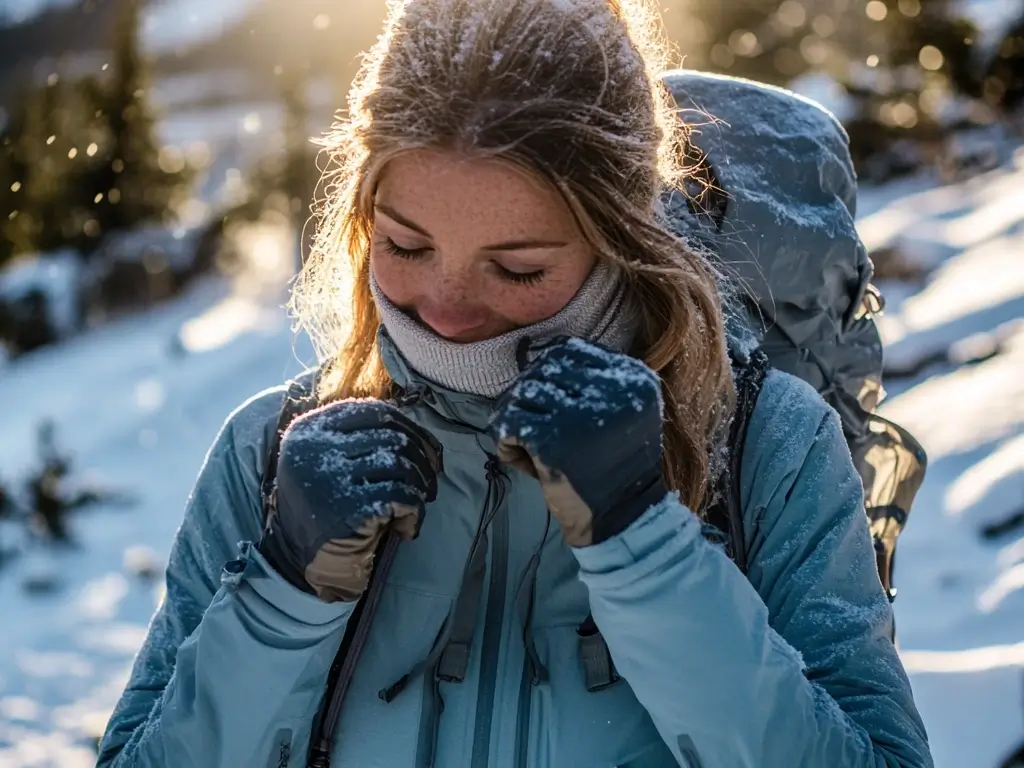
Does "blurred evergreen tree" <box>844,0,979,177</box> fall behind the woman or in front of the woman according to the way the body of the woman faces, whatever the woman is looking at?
behind

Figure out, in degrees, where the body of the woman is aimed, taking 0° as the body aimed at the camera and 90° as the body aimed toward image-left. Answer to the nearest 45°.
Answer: approximately 0°

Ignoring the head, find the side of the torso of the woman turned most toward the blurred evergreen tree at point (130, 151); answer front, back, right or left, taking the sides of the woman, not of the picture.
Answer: back

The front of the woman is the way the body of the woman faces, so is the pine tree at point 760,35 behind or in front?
behind

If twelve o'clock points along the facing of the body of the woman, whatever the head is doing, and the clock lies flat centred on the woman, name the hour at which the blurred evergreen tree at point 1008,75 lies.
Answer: The blurred evergreen tree is roughly at 7 o'clock from the woman.

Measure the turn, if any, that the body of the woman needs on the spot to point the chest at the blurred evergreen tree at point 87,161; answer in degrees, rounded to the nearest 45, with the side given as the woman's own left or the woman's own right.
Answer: approximately 180°
